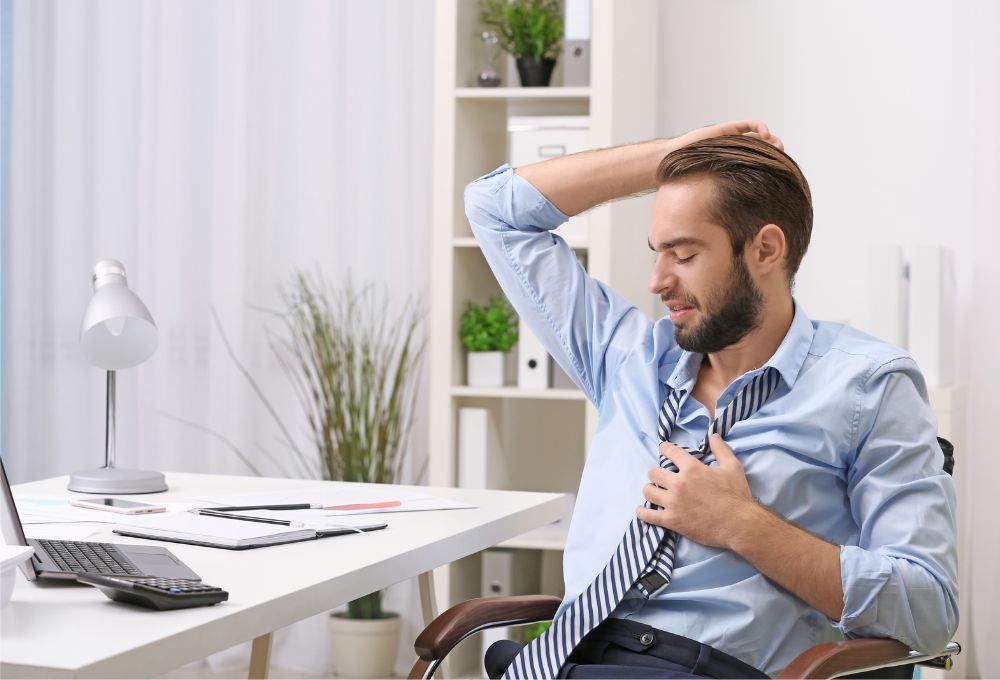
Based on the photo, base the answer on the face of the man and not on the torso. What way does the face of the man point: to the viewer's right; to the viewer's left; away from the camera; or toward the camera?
to the viewer's left

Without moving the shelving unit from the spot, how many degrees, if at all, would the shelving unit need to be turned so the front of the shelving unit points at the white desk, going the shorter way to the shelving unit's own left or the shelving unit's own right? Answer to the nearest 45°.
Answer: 0° — it already faces it

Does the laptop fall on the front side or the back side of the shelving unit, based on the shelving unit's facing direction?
on the front side

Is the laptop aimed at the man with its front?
yes

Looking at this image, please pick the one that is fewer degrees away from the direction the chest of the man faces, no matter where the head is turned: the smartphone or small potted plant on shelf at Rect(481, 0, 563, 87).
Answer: the smartphone

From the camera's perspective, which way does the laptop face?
to the viewer's right

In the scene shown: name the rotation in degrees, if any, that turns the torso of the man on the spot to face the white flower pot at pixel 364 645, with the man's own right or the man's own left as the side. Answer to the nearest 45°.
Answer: approximately 90° to the man's own right

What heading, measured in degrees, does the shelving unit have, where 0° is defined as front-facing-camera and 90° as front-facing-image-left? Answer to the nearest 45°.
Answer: approximately 0°

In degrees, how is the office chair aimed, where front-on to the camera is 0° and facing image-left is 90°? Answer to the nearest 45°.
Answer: approximately 45°
